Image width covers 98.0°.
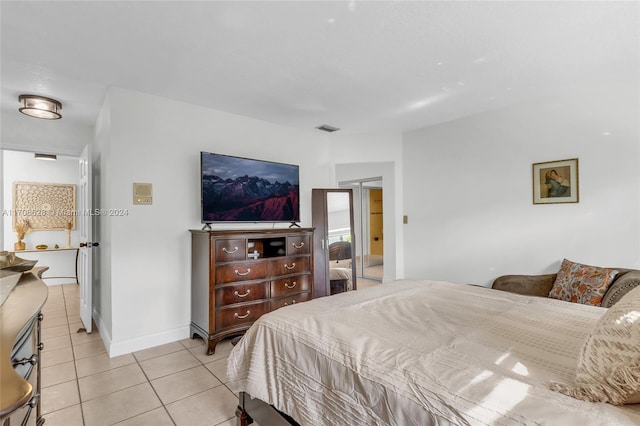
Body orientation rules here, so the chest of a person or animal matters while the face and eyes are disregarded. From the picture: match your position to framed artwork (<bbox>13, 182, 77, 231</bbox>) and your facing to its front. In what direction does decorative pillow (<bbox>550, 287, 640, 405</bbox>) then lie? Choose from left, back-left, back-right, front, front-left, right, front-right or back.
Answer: front

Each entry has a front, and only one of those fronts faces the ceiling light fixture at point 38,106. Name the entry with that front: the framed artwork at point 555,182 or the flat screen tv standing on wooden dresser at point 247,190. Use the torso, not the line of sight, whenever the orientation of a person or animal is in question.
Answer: the framed artwork

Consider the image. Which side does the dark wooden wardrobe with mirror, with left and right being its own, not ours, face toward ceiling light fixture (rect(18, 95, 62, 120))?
right

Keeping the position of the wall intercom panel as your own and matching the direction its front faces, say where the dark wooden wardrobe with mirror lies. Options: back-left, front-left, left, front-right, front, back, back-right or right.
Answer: left

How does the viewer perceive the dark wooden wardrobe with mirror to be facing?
facing the viewer and to the right of the viewer

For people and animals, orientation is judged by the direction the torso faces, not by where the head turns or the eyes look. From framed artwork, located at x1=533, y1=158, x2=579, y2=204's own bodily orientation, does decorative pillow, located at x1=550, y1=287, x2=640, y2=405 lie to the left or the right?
on its left

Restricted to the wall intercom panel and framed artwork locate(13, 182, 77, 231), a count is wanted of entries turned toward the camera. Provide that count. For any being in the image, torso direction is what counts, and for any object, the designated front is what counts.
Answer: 2

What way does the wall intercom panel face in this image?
toward the camera

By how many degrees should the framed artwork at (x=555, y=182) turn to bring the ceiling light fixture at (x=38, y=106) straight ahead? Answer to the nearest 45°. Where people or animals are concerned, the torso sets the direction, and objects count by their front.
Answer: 0° — it already faces it

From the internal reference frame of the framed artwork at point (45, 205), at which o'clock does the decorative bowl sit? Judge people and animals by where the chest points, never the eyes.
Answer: The decorative bowl is roughly at 12 o'clock from the framed artwork.

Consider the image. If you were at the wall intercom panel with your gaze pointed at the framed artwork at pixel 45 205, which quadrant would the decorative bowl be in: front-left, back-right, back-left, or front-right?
back-left

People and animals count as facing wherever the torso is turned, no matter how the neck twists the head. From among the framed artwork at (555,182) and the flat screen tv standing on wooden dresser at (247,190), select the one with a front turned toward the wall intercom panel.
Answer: the framed artwork

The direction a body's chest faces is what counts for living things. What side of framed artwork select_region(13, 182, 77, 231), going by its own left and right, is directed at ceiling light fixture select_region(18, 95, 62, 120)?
front

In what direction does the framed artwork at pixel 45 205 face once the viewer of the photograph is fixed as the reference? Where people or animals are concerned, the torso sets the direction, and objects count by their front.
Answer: facing the viewer

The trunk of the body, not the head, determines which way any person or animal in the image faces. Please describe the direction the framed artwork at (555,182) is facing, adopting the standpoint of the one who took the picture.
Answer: facing the viewer and to the left of the viewer

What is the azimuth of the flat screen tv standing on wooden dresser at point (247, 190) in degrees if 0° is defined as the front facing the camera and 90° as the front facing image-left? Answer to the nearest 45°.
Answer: approximately 315°
